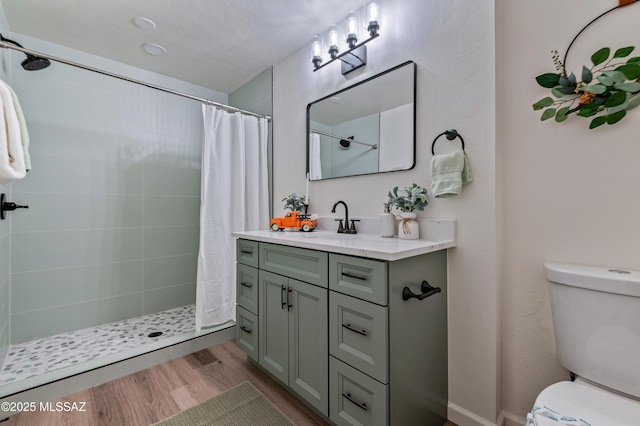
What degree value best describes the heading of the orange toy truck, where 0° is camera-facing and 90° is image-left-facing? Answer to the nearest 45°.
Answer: approximately 90°

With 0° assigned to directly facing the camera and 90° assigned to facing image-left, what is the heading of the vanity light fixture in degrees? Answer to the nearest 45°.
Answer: approximately 45°

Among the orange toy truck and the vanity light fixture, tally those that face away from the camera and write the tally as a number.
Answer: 0

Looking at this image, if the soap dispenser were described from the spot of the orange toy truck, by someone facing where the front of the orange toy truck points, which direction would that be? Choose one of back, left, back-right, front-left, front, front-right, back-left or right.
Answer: back-left
